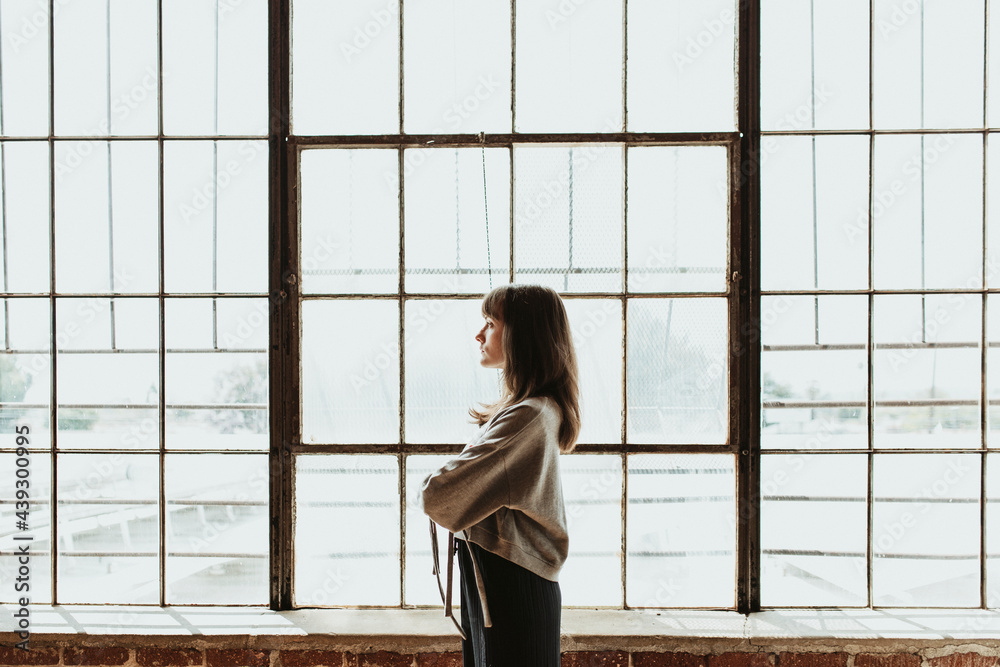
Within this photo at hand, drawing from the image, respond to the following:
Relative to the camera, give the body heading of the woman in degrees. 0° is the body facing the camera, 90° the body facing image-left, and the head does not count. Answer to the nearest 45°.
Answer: approximately 90°

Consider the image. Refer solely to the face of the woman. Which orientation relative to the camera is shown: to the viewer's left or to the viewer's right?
to the viewer's left

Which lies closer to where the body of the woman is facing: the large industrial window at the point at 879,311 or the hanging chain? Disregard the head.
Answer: the hanging chain

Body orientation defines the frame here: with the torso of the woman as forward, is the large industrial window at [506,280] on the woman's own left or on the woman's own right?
on the woman's own right

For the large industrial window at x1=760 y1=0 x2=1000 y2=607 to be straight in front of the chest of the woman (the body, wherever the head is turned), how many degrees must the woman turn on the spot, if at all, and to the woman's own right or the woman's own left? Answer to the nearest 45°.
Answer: approximately 135° to the woman's own right

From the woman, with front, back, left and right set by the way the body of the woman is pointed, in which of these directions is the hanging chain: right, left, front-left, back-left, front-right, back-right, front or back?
right
